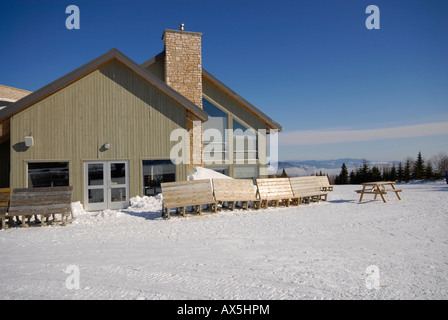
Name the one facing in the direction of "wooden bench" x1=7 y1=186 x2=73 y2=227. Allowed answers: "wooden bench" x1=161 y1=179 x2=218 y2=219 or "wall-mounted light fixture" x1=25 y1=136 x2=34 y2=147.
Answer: the wall-mounted light fixture

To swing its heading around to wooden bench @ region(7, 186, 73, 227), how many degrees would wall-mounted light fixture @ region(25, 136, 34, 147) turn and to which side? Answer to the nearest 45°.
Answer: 0° — it already faces it

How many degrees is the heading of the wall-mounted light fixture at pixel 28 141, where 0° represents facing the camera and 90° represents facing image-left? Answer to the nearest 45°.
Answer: approximately 0°

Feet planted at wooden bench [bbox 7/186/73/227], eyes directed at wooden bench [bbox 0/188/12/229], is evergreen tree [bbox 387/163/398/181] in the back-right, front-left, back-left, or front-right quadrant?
back-right

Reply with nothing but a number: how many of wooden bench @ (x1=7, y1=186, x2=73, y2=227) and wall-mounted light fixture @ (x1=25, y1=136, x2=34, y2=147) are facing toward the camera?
2
